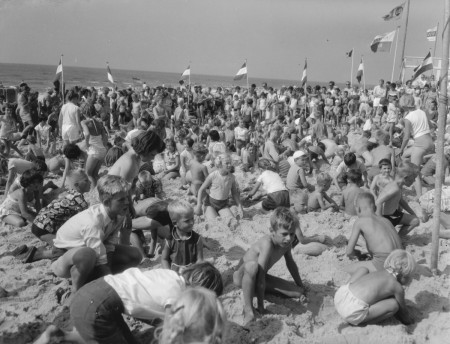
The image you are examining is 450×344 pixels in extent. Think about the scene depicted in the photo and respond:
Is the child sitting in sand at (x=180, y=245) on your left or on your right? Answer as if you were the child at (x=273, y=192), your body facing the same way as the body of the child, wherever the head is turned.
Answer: on your left

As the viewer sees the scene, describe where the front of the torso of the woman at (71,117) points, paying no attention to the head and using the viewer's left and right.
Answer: facing away from the viewer

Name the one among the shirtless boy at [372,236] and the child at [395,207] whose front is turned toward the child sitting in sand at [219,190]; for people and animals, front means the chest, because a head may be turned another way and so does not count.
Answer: the shirtless boy

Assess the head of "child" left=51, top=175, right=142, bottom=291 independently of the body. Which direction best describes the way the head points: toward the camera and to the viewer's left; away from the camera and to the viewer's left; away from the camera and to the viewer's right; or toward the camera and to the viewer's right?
toward the camera and to the viewer's right

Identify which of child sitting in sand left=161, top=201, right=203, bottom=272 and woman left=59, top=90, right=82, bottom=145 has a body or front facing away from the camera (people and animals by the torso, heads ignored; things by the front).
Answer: the woman

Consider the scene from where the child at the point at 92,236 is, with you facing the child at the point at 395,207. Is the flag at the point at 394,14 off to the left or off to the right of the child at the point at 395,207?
left

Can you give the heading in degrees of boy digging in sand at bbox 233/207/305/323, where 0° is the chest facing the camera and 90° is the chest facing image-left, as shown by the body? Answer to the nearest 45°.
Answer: approximately 315°

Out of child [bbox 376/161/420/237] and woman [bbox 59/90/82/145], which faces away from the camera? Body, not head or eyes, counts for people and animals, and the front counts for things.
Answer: the woman

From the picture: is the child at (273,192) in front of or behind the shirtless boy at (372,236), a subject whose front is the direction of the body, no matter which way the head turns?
in front

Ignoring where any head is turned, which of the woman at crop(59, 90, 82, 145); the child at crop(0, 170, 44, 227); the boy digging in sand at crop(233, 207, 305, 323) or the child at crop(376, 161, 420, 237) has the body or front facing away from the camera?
the woman

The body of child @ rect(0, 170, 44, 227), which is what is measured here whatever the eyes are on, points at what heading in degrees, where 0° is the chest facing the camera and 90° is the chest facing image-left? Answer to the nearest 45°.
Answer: approximately 270°
